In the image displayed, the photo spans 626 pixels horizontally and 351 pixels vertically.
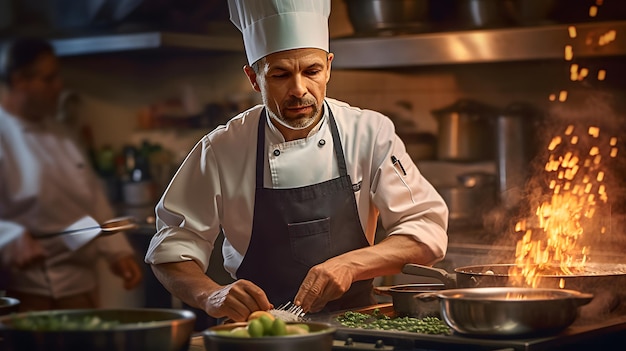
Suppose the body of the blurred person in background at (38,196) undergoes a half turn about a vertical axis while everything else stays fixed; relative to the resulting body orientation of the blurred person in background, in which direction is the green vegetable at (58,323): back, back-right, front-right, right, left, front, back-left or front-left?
back-left

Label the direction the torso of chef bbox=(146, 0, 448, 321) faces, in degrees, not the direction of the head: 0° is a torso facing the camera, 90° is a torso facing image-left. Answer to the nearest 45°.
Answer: approximately 0°

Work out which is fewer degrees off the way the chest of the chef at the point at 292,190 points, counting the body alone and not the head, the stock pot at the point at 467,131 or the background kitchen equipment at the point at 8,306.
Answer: the background kitchen equipment

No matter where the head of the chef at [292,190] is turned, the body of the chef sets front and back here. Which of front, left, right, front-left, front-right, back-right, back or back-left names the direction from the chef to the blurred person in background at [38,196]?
back-right

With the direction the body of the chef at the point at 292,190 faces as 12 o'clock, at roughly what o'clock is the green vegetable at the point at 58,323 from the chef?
The green vegetable is roughly at 1 o'clock from the chef.

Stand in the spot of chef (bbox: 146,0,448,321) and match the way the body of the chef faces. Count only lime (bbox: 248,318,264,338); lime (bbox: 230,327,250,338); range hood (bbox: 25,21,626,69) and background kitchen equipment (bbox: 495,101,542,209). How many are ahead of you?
2

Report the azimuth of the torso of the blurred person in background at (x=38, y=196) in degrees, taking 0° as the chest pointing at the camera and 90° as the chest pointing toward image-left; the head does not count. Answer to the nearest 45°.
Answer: approximately 315°

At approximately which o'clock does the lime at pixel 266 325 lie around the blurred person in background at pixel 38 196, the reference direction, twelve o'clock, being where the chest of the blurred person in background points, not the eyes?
The lime is roughly at 1 o'clock from the blurred person in background.

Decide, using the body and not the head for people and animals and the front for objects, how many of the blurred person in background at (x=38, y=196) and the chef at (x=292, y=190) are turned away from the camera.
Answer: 0

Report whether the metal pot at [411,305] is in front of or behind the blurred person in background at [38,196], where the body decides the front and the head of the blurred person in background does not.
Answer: in front

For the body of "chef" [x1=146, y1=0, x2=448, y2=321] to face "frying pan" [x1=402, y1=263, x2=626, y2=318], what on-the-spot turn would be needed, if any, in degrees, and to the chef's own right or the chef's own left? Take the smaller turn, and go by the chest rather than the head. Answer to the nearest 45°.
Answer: approximately 45° to the chef's own left
